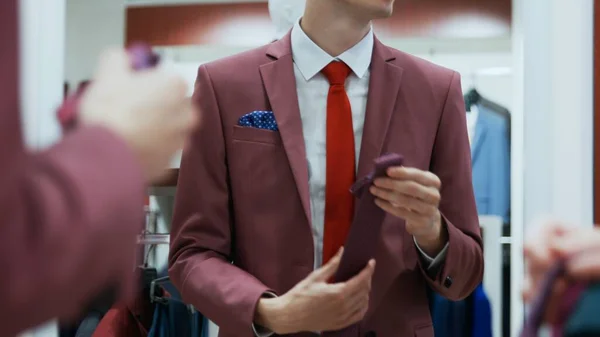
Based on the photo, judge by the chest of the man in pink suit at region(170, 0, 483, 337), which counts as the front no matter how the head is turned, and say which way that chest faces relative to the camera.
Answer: toward the camera

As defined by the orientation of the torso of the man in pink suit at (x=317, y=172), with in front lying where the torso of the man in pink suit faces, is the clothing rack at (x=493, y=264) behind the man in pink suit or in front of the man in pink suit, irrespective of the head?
behind

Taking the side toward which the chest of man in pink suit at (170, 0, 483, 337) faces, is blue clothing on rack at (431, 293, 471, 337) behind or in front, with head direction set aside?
behind
